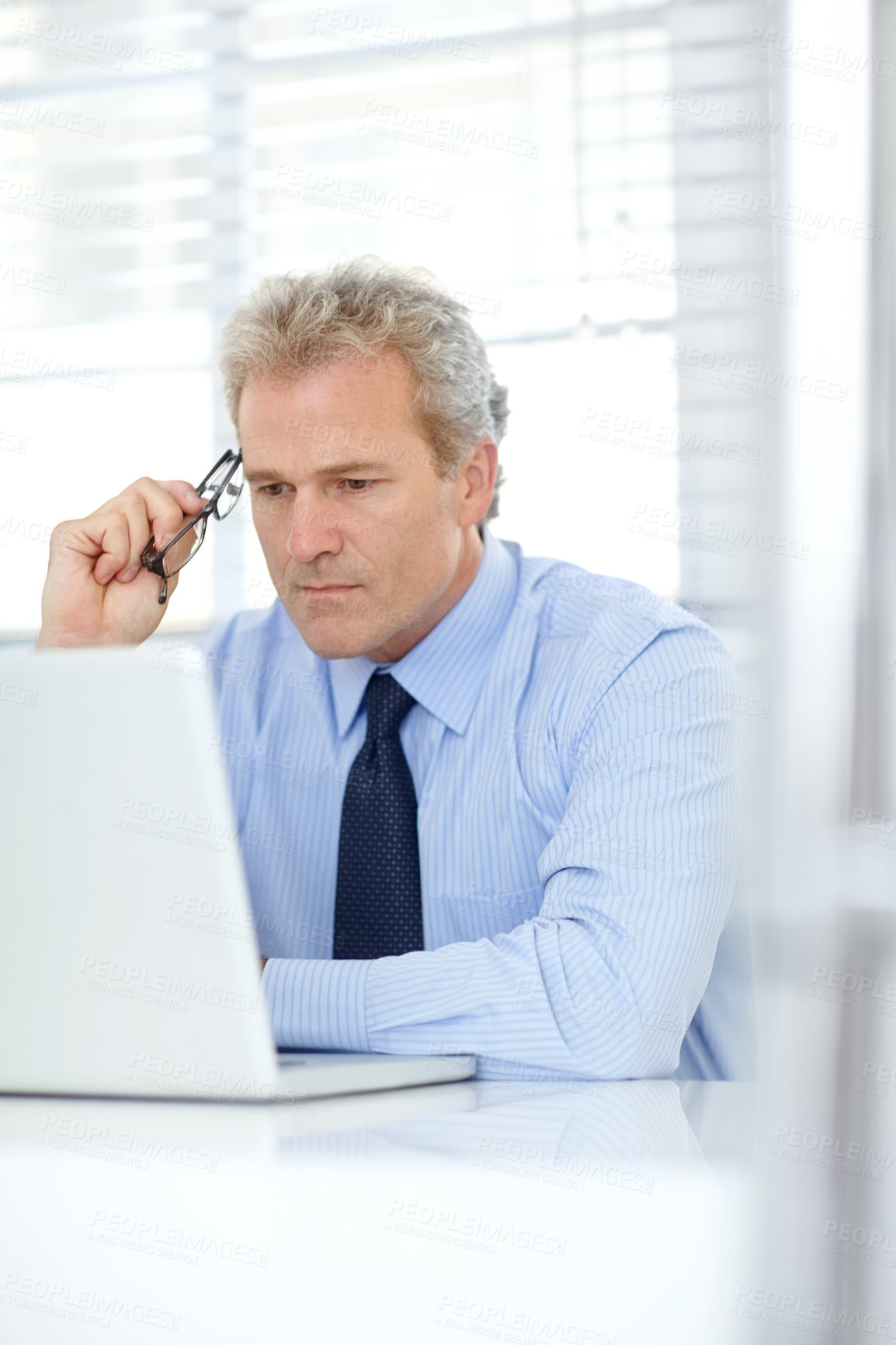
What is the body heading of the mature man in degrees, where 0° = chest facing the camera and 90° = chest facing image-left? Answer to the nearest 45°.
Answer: approximately 45°

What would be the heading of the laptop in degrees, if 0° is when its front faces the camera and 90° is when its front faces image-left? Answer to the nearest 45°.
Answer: approximately 225°

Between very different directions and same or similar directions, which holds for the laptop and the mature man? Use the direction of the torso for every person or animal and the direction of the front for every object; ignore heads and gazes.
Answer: very different directions

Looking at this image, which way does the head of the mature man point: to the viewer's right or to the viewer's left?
to the viewer's left

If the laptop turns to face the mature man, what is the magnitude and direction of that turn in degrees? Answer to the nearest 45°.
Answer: approximately 45° to its left
